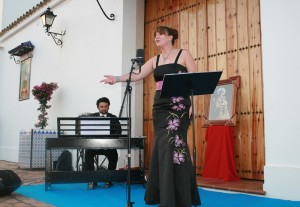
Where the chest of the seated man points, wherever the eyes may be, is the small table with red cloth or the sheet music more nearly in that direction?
the sheet music

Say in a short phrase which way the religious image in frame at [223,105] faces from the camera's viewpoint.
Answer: facing the viewer and to the left of the viewer

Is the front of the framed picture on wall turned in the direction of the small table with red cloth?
no

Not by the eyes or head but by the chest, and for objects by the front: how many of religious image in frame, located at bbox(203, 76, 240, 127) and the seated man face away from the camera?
0

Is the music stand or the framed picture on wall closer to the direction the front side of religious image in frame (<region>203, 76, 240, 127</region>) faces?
the music stand

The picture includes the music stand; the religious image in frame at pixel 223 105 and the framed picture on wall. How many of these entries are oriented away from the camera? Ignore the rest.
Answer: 1

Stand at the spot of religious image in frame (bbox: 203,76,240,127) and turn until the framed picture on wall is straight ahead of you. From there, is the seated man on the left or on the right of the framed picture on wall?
left

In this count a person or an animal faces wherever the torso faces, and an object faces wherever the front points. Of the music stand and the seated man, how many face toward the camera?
1

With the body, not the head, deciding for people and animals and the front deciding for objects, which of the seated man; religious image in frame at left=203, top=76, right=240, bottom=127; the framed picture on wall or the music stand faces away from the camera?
the music stand

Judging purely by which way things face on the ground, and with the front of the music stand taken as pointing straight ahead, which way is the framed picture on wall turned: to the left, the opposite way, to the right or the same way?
the opposite way

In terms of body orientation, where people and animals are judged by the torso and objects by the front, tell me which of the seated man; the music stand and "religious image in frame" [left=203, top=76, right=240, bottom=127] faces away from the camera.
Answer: the music stand

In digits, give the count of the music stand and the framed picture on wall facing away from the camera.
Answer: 1

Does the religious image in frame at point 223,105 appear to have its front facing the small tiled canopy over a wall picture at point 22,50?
no

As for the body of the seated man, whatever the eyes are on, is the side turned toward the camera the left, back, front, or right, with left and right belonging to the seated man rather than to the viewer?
front

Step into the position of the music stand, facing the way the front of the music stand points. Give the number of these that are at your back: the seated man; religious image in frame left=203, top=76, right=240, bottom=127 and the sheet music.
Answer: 0

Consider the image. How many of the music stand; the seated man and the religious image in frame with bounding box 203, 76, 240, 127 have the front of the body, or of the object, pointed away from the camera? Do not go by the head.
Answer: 1

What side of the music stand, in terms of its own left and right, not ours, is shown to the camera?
back

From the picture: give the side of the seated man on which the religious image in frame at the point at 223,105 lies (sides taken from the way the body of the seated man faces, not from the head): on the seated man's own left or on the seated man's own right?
on the seated man's own left

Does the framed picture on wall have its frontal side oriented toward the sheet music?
no
